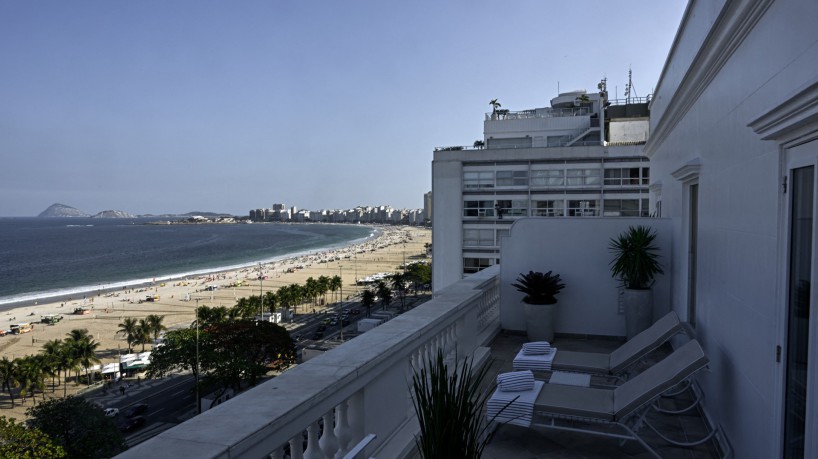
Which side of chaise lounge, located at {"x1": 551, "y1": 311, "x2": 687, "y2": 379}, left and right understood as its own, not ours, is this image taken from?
left

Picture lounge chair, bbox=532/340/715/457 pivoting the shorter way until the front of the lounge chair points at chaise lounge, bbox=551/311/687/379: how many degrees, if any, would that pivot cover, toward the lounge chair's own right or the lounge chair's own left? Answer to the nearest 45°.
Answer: approximately 90° to the lounge chair's own right

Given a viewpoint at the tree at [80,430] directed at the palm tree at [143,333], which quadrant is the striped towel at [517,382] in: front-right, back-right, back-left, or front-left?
back-right

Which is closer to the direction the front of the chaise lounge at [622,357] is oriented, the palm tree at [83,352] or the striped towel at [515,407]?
the palm tree

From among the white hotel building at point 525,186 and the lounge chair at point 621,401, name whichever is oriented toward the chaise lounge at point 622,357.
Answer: the white hotel building

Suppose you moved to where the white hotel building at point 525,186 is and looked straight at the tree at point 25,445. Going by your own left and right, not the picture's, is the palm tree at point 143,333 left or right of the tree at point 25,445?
right

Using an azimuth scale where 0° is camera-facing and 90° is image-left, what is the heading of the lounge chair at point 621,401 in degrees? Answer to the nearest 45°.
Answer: approximately 90°

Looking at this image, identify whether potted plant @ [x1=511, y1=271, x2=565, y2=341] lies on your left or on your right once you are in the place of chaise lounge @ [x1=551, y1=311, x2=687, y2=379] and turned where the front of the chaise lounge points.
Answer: on your right

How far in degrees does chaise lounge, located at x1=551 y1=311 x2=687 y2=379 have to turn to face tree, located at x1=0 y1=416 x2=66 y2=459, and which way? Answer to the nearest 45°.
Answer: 0° — it already faces it
